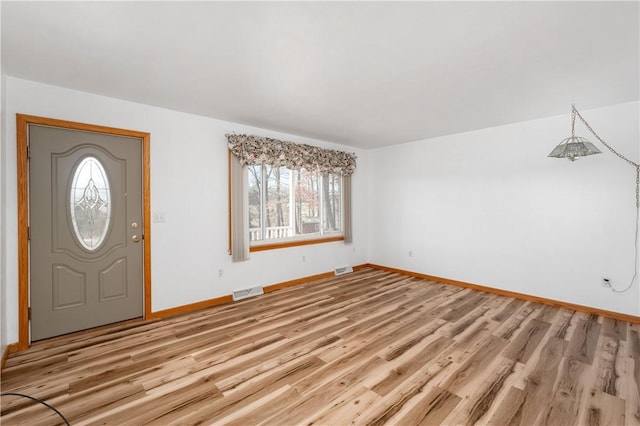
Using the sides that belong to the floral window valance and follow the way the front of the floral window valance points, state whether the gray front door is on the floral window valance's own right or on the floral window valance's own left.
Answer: on the floral window valance's own right

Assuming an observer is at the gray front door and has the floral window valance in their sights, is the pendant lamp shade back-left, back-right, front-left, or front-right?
front-right

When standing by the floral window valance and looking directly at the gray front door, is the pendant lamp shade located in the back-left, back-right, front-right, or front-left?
back-left

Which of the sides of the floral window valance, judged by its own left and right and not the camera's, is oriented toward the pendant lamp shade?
front

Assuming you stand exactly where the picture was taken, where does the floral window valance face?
facing the viewer and to the right of the viewer
